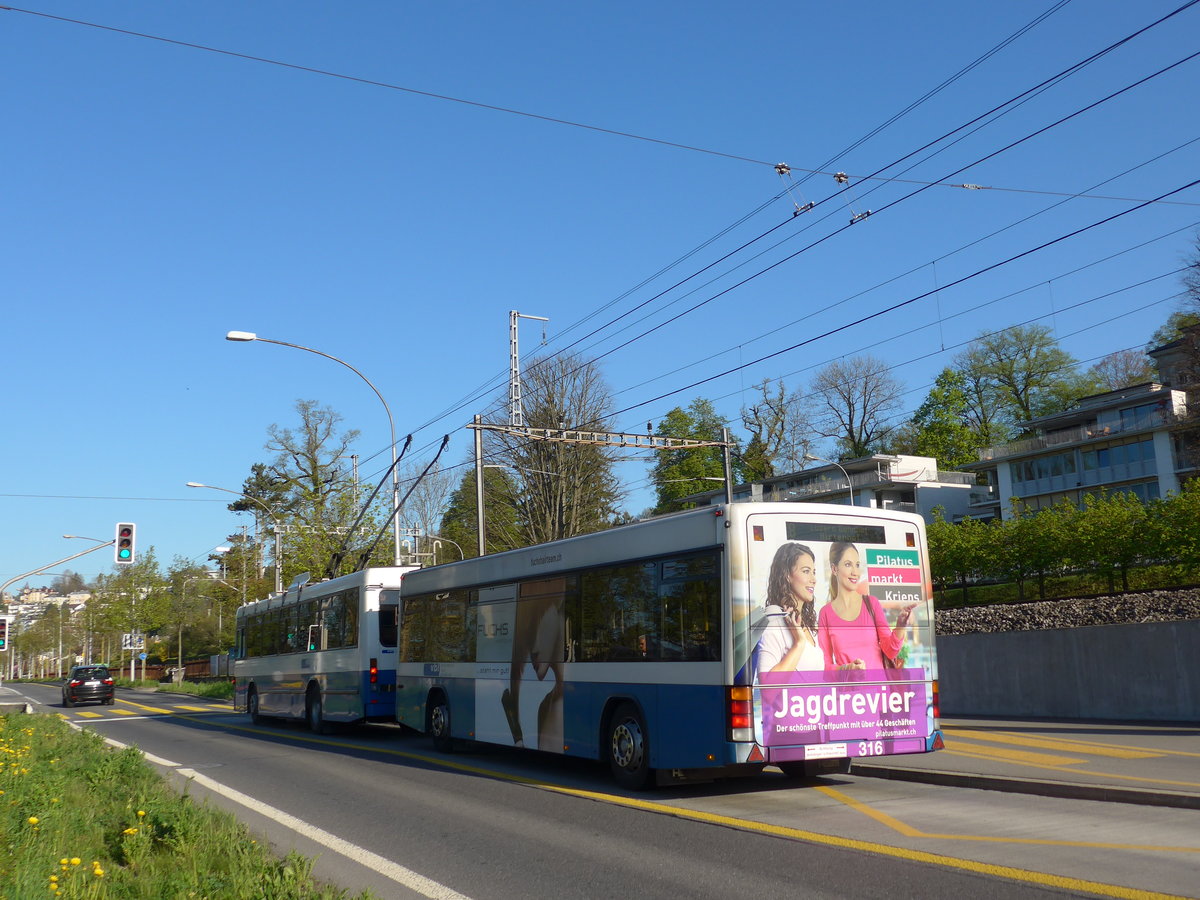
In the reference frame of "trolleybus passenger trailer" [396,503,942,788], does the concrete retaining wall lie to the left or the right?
on its right

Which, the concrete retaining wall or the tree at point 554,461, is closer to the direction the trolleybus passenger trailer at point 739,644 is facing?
the tree

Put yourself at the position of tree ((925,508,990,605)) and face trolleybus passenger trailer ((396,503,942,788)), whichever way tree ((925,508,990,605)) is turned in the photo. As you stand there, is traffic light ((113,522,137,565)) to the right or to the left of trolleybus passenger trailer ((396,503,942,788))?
right

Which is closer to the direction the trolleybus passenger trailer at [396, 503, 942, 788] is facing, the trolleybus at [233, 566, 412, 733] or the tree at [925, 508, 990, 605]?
the trolleybus

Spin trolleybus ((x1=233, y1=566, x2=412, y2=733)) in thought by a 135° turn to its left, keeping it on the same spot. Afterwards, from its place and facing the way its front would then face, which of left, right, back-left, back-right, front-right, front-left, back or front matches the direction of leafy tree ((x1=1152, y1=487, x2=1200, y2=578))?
left

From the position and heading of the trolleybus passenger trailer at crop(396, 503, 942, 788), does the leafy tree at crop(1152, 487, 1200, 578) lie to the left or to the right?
on its right

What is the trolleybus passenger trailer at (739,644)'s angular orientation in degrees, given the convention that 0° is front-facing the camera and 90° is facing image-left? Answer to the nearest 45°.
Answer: approximately 135°

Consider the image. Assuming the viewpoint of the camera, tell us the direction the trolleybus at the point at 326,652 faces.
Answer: facing away from the viewer and to the left of the viewer
